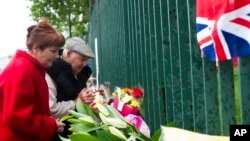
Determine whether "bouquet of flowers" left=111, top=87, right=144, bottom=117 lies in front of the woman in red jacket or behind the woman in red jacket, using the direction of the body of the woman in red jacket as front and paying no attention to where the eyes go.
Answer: in front

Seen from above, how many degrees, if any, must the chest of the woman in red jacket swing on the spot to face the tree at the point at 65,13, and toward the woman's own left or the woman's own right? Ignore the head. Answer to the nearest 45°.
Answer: approximately 90° to the woman's own left

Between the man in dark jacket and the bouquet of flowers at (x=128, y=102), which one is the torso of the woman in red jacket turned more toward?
the bouquet of flowers

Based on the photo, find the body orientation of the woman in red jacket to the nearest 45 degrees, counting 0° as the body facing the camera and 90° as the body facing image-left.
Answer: approximately 270°

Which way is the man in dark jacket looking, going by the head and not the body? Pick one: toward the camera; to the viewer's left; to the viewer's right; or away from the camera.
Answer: to the viewer's right
